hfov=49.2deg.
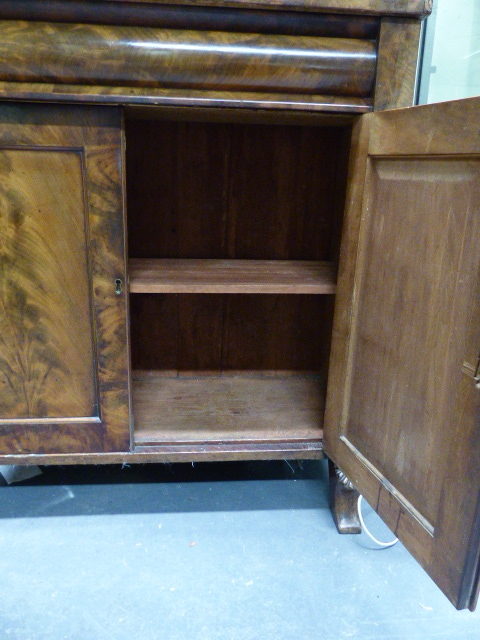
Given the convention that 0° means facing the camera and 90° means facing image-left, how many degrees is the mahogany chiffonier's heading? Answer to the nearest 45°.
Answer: approximately 0°
